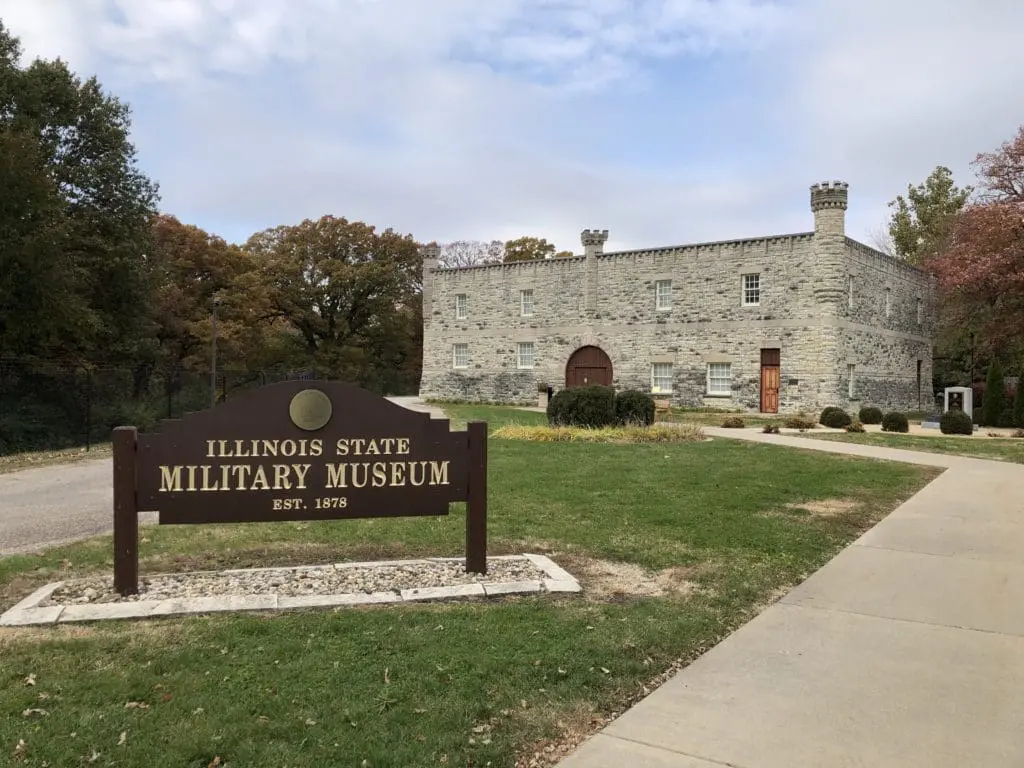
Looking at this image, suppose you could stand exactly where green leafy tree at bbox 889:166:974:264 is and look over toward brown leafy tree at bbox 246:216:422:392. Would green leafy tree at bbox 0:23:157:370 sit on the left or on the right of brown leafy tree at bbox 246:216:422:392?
left

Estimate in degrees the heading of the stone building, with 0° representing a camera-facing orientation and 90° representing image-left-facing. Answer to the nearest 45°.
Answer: approximately 45°

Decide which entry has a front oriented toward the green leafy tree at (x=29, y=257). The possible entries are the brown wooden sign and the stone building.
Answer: the stone building

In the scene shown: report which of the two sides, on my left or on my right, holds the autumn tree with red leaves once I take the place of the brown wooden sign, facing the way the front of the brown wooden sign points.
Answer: on my left

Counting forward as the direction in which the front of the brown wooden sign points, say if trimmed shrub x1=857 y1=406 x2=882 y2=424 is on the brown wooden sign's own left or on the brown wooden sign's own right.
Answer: on the brown wooden sign's own left

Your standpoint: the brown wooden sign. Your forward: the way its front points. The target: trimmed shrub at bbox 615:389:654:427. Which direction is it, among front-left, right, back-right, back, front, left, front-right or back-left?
back-left

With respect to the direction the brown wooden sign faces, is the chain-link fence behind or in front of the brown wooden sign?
behind

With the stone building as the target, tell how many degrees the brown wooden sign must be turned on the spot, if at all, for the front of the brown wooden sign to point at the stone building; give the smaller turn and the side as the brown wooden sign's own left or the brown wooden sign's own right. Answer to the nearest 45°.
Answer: approximately 135° to the brown wooden sign's own left

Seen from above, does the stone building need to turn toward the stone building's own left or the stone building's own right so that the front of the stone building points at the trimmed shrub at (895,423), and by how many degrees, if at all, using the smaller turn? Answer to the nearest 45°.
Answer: approximately 90° to the stone building's own left

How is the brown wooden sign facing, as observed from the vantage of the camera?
facing the viewer

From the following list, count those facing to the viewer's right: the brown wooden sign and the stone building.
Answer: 0
